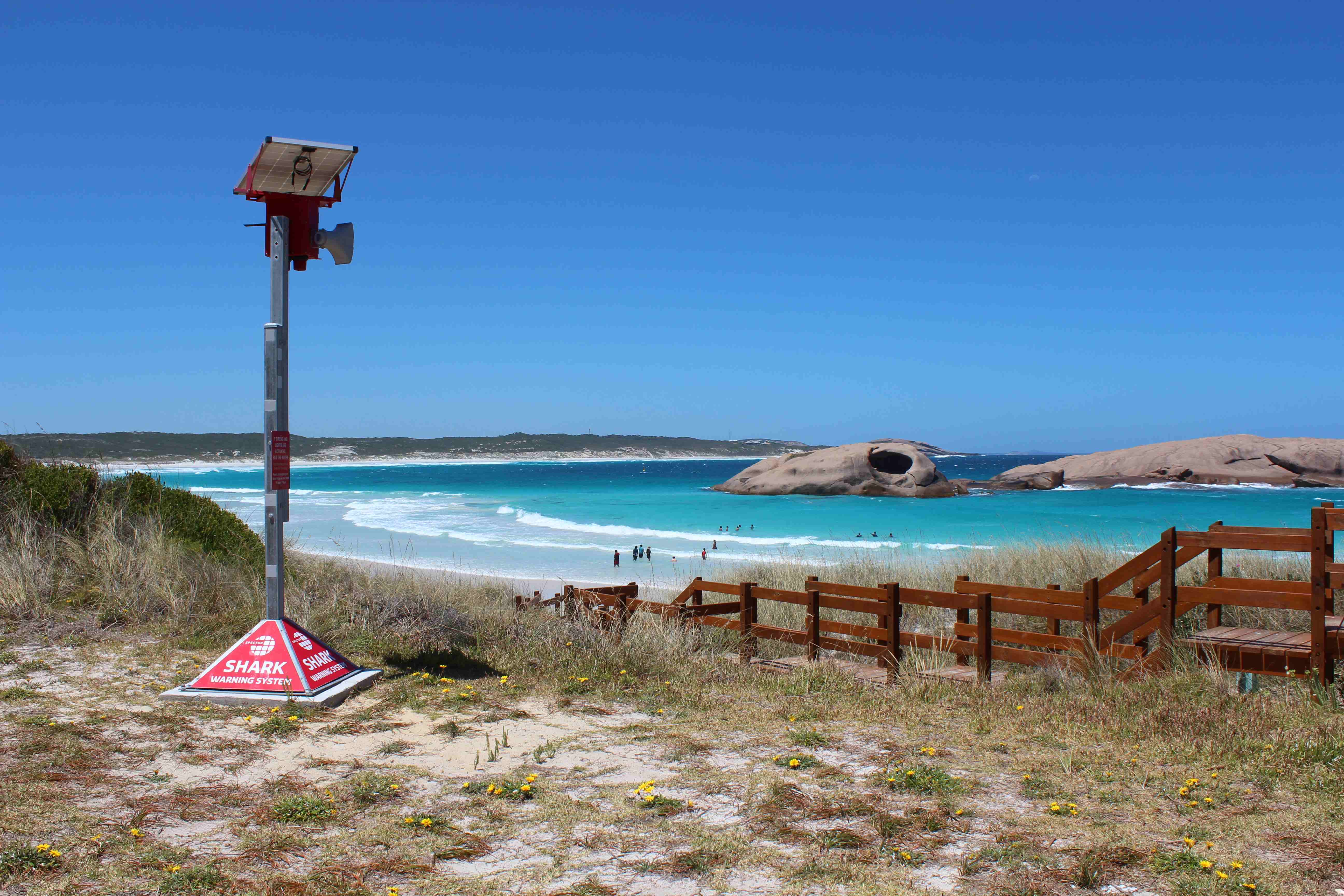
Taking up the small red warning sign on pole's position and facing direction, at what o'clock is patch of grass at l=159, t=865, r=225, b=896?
The patch of grass is roughly at 12 o'clock from the small red warning sign on pole.

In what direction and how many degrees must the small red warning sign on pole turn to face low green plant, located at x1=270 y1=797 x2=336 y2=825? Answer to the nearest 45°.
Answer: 0° — it already faces it

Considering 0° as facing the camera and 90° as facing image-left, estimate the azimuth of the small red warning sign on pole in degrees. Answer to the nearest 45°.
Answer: approximately 0°

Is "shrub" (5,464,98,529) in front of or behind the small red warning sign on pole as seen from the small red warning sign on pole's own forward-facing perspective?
behind

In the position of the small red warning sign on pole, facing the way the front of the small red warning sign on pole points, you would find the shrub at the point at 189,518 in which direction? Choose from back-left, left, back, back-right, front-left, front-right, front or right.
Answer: back

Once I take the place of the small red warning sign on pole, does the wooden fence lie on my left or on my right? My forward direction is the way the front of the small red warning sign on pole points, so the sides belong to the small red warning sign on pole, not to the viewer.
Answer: on my left
